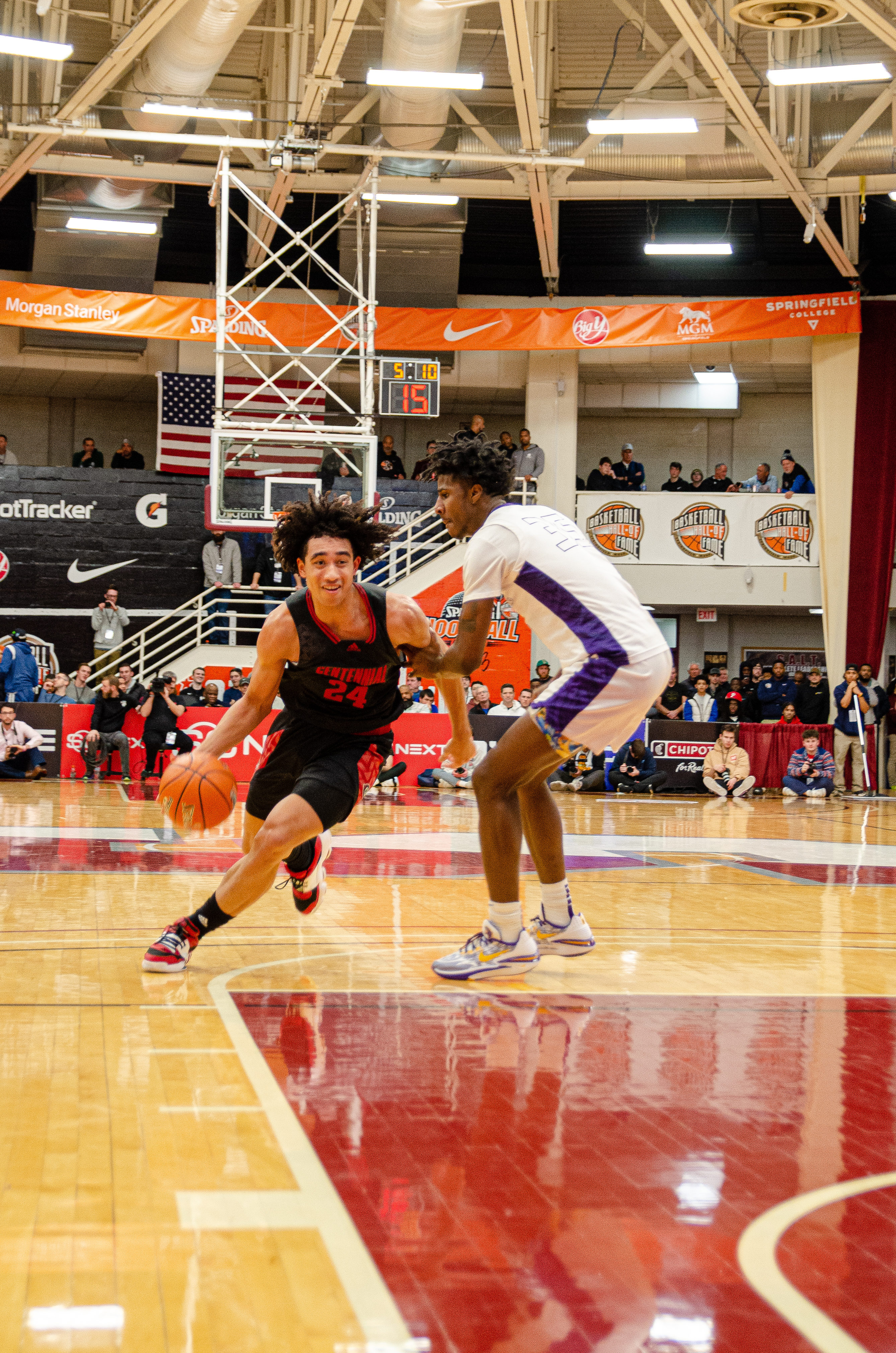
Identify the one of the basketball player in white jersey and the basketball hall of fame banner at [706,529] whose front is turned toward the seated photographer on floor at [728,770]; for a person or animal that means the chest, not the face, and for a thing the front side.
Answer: the basketball hall of fame banner

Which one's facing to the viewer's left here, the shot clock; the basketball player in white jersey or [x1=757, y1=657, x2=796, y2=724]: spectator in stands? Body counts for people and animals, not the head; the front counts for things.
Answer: the basketball player in white jersey

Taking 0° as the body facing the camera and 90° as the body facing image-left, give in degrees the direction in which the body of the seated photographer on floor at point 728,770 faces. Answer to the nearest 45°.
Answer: approximately 0°

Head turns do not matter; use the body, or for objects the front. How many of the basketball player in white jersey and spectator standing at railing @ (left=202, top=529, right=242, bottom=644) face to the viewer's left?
1
